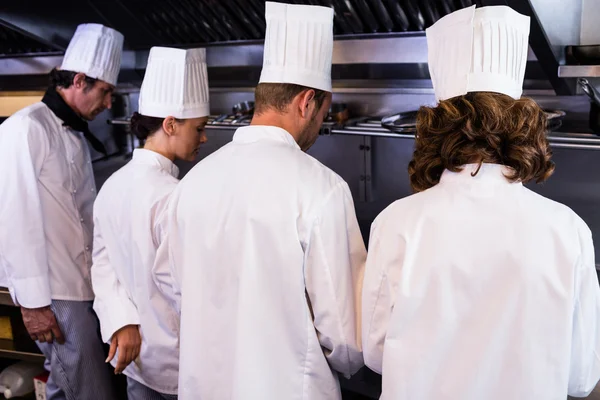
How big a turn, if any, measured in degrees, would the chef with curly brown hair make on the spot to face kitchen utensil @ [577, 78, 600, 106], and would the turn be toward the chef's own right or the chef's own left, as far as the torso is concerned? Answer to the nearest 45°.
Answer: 0° — they already face it

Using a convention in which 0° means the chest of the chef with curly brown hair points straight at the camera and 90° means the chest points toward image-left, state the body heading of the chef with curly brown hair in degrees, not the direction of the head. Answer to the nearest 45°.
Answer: approximately 180°

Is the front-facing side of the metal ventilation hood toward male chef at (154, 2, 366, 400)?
yes

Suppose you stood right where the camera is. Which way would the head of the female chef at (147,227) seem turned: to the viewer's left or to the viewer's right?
to the viewer's right

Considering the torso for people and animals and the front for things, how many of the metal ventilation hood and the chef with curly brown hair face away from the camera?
1

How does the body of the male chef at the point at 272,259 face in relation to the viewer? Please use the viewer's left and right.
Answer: facing away from the viewer and to the right of the viewer

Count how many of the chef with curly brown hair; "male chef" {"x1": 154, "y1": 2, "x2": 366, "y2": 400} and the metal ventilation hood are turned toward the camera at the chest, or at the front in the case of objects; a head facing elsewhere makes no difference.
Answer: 1

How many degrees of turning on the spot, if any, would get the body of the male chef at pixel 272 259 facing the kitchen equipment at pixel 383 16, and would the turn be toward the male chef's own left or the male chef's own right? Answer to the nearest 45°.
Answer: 0° — they already face it

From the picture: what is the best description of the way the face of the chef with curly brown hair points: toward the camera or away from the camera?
away from the camera

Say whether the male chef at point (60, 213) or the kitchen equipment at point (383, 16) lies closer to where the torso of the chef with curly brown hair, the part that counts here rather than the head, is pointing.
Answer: the kitchen equipment

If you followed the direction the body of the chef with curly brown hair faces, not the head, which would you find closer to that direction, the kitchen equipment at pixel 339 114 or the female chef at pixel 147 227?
the kitchen equipment

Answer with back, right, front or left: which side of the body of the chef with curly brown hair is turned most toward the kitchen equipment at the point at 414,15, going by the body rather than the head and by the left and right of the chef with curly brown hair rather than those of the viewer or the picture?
front

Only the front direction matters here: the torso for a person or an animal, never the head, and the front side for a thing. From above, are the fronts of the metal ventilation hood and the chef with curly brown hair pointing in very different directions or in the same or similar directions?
very different directions
